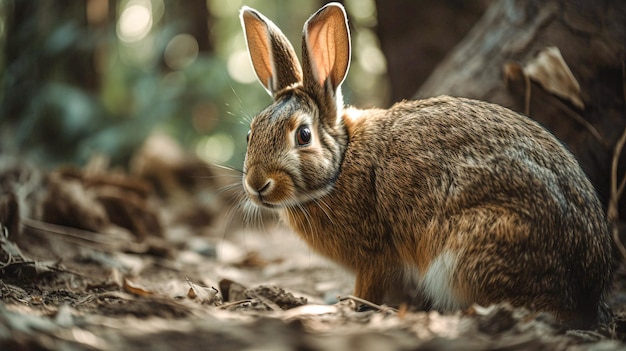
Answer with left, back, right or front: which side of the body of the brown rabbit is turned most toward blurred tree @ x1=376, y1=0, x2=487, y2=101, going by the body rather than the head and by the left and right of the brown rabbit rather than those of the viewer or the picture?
right

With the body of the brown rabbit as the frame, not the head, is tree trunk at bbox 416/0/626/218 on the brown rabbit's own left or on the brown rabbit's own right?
on the brown rabbit's own right

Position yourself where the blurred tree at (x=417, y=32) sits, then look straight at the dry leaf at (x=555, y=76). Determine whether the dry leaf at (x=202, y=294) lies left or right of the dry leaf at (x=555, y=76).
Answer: right

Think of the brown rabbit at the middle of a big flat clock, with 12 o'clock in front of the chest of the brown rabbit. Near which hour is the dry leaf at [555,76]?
The dry leaf is roughly at 4 o'clock from the brown rabbit.

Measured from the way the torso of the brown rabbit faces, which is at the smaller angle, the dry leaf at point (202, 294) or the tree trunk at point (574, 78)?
the dry leaf

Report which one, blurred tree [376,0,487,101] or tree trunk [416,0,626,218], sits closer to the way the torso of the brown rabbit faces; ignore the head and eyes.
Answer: the blurred tree

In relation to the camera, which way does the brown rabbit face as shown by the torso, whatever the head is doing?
to the viewer's left
